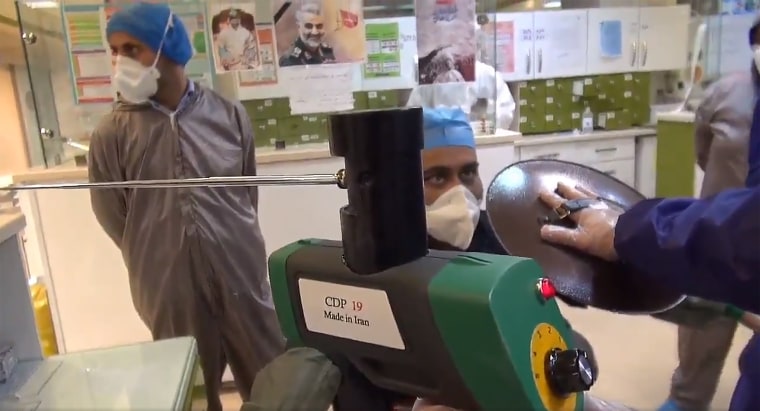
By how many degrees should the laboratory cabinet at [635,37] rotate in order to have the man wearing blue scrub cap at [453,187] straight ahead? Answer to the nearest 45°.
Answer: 0° — it already faces them

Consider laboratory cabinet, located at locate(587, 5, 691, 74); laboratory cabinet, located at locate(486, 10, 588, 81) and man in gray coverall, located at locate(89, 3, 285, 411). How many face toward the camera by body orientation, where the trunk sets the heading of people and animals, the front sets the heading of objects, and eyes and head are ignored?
3

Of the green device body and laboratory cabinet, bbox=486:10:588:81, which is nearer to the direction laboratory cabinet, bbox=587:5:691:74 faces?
the green device body

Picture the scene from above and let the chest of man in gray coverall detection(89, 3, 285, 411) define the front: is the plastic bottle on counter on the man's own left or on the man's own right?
on the man's own left

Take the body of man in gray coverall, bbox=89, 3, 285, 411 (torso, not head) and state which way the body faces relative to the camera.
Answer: toward the camera

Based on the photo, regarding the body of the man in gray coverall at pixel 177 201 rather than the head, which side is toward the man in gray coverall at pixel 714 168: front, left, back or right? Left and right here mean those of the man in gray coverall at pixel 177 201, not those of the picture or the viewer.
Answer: left

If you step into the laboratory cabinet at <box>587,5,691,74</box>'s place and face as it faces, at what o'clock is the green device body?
The green device body is roughly at 12 o'clock from the laboratory cabinet.

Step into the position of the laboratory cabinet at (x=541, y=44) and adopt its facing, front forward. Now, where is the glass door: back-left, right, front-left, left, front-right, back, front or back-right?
front-right

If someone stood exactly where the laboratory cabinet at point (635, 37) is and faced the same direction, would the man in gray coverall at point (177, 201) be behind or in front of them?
in front

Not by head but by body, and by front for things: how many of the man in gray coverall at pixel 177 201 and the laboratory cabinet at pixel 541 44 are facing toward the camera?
2

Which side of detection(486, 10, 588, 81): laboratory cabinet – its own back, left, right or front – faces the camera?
front
